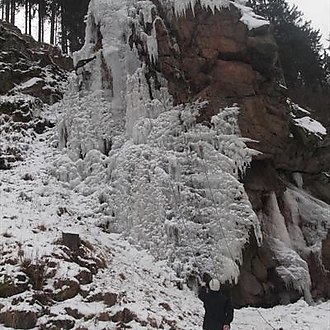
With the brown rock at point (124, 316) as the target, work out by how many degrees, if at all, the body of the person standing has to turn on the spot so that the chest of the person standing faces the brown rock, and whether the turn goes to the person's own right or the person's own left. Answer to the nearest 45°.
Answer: approximately 90° to the person's own left

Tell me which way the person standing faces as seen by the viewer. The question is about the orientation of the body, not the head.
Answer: away from the camera

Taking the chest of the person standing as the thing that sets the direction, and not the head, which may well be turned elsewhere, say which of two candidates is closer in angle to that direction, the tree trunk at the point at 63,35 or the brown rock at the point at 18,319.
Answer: the tree trunk

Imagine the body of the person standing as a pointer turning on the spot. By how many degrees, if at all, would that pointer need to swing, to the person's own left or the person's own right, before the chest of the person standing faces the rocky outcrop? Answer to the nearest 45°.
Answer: approximately 45° to the person's own left

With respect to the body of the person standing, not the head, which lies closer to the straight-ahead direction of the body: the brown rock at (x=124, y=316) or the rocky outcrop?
the rocky outcrop

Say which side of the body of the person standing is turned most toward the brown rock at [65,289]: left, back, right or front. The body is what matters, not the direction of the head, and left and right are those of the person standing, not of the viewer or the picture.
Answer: left
